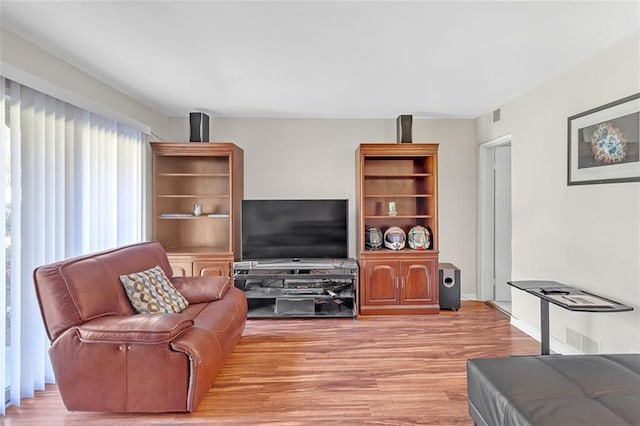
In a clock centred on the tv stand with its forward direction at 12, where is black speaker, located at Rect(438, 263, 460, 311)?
The black speaker is roughly at 9 o'clock from the tv stand.

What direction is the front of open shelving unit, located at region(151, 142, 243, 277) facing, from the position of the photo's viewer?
facing the viewer

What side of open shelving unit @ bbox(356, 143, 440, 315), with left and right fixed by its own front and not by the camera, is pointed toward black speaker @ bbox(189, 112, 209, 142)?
right

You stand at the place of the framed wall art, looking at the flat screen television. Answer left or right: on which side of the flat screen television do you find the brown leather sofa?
left

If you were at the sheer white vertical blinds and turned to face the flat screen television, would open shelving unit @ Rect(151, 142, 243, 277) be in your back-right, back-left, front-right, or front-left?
front-left

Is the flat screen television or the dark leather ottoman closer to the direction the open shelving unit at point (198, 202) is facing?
the dark leather ottoman

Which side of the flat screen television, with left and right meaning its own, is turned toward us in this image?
front

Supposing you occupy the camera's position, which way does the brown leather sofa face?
facing the viewer and to the right of the viewer

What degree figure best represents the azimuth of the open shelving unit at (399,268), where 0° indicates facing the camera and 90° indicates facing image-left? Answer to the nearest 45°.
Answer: approximately 0°

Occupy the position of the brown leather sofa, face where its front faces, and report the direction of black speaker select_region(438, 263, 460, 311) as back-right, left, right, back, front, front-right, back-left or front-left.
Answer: front-left

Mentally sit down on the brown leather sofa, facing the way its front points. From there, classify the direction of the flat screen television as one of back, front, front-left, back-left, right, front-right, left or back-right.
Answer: left

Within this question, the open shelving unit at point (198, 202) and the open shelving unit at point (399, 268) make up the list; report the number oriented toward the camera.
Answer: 2

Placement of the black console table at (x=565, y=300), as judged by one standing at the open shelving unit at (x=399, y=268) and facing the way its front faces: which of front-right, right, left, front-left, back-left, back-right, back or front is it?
front-left

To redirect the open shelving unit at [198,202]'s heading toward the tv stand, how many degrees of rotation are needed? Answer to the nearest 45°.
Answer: approximately 45° to its left

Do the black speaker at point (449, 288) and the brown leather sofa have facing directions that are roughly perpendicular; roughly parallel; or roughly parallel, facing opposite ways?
roughly perpendicular
